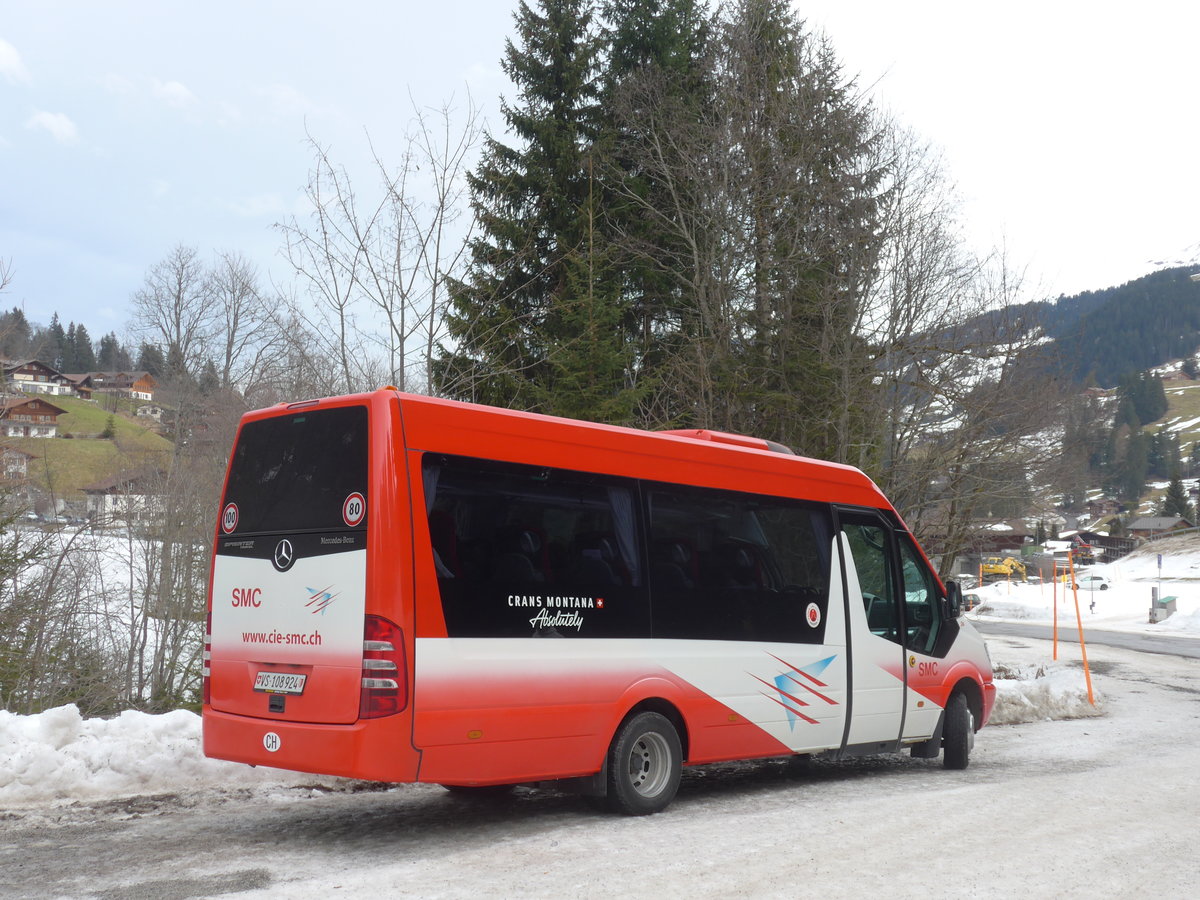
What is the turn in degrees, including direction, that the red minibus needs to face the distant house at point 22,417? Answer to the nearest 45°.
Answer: approximately 90° to its left

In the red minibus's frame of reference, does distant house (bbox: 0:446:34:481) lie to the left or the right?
on its left

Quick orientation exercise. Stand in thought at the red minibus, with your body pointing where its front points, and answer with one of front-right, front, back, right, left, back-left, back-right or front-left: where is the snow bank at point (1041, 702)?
front

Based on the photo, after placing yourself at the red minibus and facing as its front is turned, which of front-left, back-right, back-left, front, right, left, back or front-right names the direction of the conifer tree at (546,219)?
front-left

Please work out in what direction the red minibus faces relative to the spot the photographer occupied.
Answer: facing away from the viewer and to the right of the viewer

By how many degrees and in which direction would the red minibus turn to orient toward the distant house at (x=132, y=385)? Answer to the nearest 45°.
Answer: approximately 90° to its left

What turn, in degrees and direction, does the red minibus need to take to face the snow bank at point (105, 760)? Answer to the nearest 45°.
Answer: approximately 135° to its left
